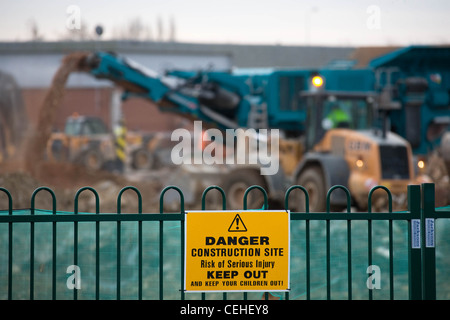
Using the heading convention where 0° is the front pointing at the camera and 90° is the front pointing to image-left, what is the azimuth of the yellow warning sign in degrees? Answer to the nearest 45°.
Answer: approximately 0°
